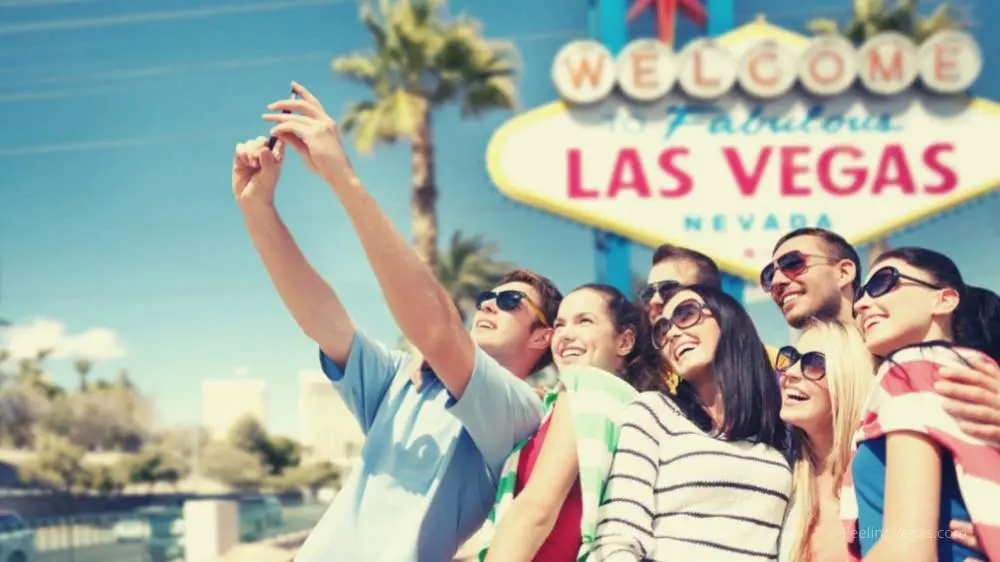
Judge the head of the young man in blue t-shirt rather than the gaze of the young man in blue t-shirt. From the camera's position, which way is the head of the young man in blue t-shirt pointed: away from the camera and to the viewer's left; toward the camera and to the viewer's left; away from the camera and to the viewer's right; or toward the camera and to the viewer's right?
toward the camera and to the viewer's left

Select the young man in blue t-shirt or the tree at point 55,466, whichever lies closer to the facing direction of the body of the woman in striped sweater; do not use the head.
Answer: the young man in blue t-shirt

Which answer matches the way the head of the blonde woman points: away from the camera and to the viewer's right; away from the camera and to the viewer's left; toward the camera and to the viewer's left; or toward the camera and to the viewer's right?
toward the camera and to the viewer's left

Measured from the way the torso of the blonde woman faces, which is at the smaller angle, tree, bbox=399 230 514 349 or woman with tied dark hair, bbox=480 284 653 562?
the woman with tied dark hair

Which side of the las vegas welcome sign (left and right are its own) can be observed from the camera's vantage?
front

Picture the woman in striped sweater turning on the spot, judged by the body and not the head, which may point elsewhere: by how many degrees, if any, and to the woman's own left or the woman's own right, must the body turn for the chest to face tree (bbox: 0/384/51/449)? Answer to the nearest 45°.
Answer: approximately 90° to the woman's own right

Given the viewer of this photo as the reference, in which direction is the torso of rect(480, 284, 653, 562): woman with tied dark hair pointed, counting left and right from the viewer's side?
facing the viewer and to the left of the viewer

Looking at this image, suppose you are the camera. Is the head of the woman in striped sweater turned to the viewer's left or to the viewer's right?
to the viewer's left

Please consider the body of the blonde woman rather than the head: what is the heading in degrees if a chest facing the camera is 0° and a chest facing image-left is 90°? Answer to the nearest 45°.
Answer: approximately 45°

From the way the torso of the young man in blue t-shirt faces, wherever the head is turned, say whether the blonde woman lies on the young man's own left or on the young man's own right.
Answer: on the young man's own left

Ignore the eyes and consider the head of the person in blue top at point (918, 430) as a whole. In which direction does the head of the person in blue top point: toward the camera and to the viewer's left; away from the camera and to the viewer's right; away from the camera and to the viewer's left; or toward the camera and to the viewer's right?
toward the camera and to the viewer's left
